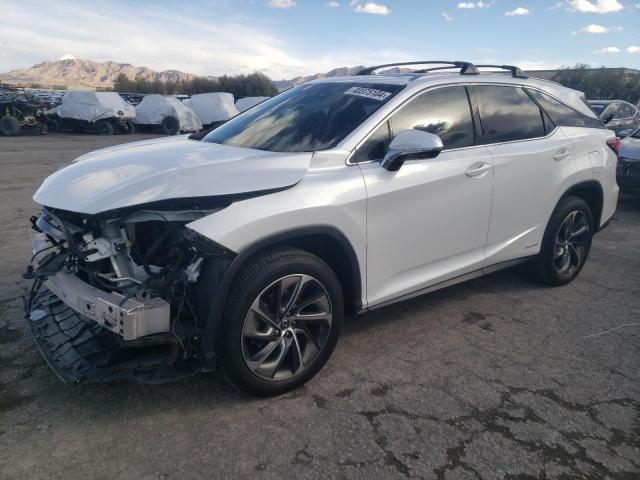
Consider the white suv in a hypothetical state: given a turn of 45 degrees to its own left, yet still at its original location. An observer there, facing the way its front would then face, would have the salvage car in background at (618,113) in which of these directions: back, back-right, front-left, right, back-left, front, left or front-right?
back-left

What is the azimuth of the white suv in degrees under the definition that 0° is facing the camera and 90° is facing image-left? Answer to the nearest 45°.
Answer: approximately 45°

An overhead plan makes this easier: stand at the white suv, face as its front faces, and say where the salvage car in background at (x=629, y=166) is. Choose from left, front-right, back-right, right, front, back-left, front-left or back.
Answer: back

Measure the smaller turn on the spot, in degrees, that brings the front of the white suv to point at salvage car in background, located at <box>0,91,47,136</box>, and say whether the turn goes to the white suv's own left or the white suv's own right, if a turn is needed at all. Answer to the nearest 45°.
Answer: approximately 90° to the white suv's own right

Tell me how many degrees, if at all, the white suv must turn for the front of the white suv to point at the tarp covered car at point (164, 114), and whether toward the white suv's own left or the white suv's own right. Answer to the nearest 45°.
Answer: approximately 135° to the white suv's own right

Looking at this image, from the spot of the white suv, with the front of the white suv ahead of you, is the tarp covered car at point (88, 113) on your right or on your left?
on your right

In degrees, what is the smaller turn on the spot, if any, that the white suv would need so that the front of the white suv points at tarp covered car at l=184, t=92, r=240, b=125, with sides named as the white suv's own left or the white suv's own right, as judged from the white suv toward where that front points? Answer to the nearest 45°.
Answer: approximately 135° to the white suv's own right
